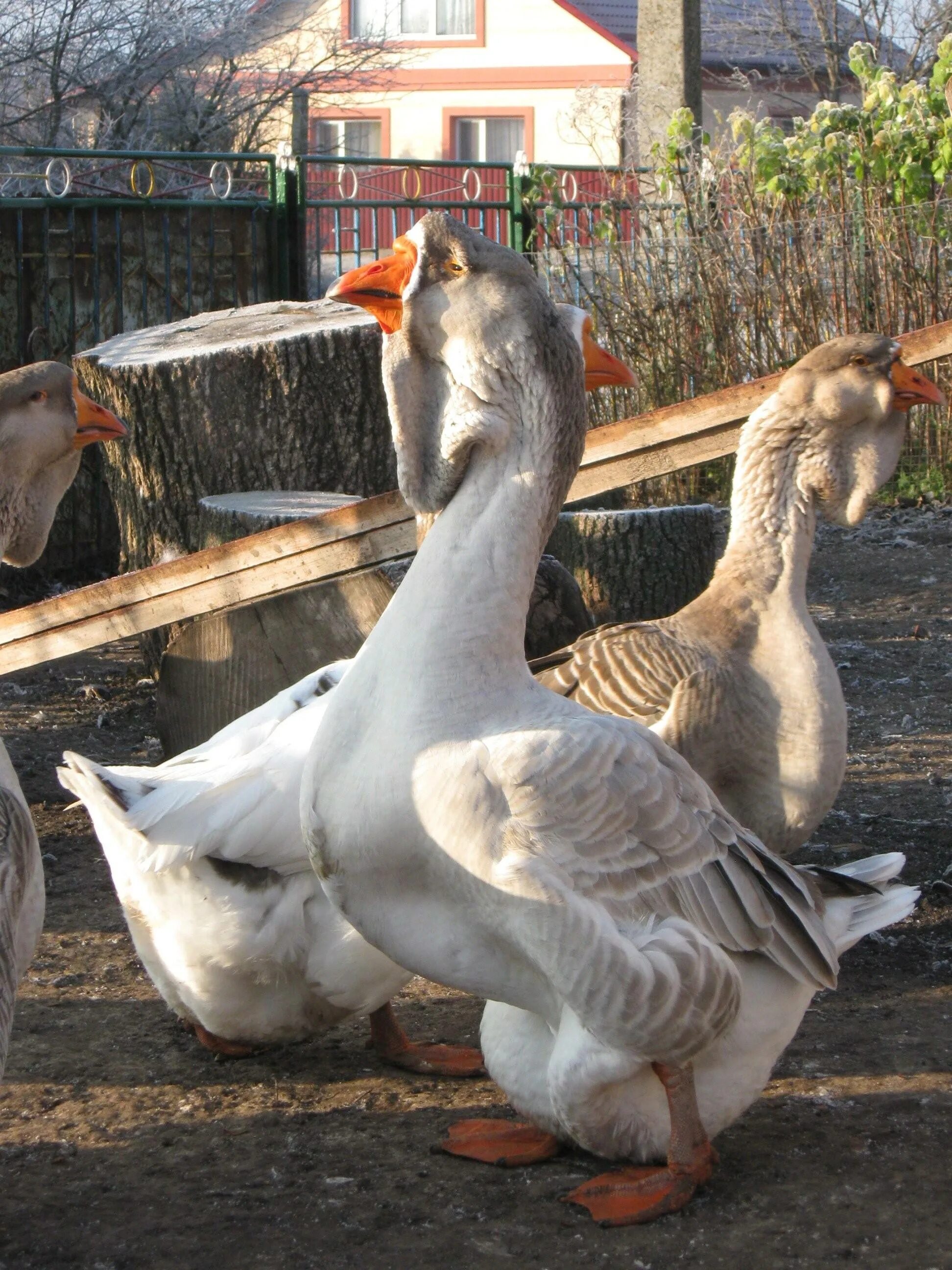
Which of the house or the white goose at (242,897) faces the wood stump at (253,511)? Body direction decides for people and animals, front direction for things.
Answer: the house

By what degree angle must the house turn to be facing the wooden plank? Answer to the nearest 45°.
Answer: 0° — it already faces it

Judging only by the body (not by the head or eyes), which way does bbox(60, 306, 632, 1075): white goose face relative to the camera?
to the viewer's right

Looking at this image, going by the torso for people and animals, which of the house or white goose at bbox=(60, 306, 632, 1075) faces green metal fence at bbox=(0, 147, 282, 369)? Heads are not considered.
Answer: the house

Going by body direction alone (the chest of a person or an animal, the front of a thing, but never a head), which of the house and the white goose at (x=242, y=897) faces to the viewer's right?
the white goose

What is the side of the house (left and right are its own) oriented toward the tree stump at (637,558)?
front

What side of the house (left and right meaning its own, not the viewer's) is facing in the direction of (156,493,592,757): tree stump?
front
